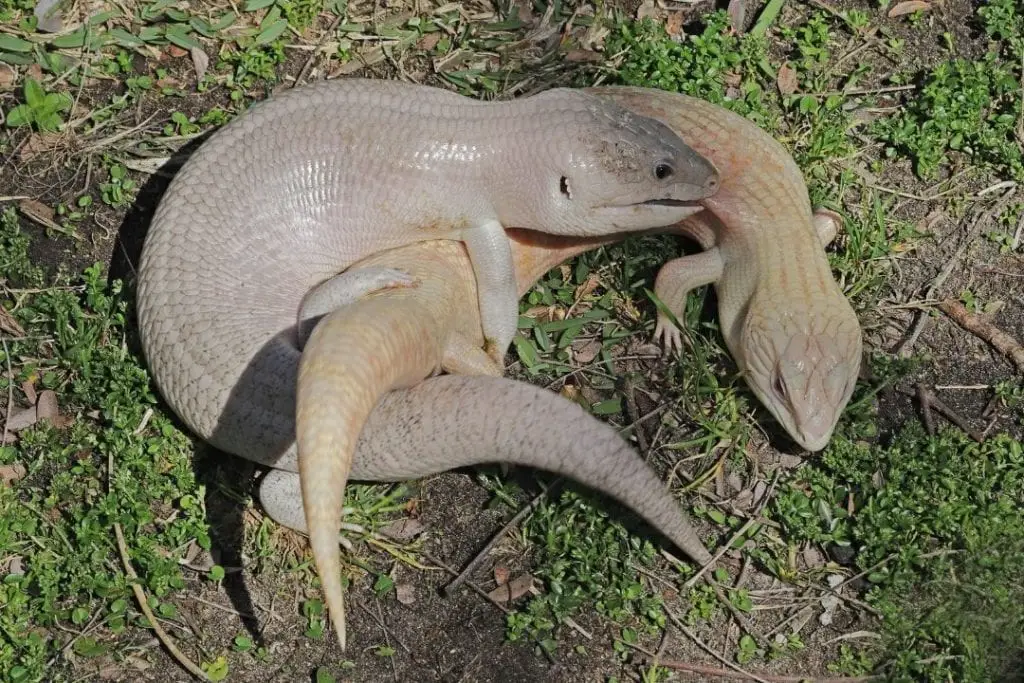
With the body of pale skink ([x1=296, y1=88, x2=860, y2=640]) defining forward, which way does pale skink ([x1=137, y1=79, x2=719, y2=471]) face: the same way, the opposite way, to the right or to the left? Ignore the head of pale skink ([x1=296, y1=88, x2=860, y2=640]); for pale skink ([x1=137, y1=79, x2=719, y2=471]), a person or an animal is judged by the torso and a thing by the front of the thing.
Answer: to the left

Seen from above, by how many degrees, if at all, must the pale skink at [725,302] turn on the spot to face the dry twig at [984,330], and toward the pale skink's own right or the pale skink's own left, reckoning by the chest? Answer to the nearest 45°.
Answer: approximately 90° to the pale skink's own left

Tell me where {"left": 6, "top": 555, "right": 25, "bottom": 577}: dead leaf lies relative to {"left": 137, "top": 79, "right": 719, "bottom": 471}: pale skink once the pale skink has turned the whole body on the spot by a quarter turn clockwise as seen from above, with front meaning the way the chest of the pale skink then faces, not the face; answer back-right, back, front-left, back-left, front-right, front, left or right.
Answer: front-right

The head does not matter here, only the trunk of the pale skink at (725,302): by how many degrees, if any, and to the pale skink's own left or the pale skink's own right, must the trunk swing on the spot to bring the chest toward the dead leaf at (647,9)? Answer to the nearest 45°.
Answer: approximately 180°

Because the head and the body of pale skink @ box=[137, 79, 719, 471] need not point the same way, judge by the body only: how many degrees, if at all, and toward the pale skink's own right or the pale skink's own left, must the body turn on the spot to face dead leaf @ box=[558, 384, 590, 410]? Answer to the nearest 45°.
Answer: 0° — it already faces it

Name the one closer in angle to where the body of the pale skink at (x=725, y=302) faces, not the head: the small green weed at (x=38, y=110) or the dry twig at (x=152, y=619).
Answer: the dry twig

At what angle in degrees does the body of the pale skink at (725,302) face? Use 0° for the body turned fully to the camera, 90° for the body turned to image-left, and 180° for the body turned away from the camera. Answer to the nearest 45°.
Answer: approximately 0°

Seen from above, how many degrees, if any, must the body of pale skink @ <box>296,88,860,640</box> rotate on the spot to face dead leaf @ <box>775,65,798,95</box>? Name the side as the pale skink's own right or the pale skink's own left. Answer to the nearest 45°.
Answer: approximately 180°

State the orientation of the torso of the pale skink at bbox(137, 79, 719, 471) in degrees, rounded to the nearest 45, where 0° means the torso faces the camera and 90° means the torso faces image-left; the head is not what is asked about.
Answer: approximately 270°

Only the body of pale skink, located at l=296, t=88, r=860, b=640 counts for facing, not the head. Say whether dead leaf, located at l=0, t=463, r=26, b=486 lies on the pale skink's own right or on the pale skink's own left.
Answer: on the pale skink's own right
